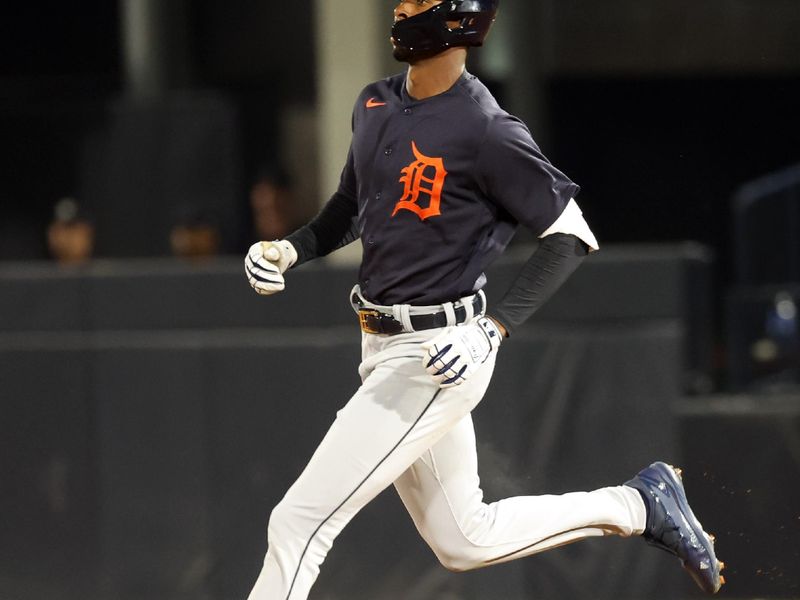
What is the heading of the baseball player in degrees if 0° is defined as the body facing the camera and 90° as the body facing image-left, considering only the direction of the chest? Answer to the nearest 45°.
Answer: approximately 45°

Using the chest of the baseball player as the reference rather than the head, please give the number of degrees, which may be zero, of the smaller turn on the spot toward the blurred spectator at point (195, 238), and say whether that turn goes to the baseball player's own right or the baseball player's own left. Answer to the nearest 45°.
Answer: approximately 135° to the baseball player's own right

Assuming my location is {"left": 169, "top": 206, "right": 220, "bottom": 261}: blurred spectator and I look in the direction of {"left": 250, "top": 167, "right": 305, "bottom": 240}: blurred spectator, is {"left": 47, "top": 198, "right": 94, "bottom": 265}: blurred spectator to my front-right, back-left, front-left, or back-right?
back-left

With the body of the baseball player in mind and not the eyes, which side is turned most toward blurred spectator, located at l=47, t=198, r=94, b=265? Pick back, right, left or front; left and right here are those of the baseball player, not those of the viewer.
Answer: right

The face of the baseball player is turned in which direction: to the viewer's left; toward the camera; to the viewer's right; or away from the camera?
to the viewer's left

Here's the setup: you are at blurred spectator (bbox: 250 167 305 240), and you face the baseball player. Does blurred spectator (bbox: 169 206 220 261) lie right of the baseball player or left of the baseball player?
right

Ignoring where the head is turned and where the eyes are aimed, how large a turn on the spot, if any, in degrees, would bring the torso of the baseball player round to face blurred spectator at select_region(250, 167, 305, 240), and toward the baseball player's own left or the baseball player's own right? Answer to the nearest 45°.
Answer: approximately 135° to the baseball player's own right
